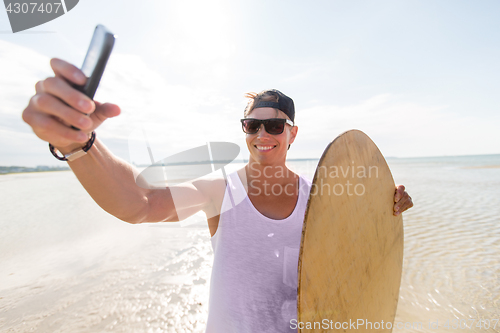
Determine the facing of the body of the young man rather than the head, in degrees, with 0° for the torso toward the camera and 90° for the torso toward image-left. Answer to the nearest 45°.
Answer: approximately 0°
